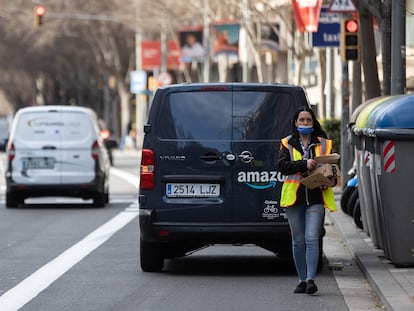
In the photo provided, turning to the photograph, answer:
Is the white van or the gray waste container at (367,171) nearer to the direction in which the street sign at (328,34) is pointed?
the gray waste container

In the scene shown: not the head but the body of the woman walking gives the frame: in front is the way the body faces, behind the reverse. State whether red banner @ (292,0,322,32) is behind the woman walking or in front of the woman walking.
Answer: behind

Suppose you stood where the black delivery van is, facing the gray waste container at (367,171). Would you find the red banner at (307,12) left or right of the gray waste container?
left

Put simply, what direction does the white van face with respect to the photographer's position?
facing away from the viewer

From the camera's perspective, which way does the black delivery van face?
away from the camera

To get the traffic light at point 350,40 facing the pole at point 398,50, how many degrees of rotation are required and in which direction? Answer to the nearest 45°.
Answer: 0° — it already faces it

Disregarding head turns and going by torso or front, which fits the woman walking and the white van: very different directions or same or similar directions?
very different directions
